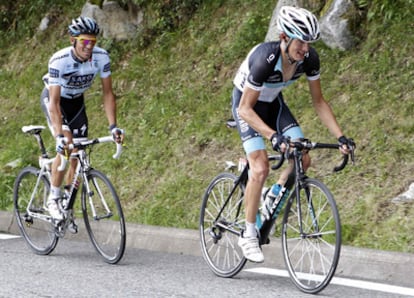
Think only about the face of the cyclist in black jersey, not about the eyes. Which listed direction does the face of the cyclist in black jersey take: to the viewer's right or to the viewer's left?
to the viewer's right

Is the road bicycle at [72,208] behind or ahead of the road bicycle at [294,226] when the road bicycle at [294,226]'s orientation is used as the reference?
behind

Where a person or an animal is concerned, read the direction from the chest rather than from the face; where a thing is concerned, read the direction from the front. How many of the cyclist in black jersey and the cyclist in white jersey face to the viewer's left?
0

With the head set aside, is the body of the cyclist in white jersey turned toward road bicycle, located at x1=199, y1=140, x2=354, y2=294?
yes

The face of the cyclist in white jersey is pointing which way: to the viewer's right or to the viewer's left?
to the viewer's right

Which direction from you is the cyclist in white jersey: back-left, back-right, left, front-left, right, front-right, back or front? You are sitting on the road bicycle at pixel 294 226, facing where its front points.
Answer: back

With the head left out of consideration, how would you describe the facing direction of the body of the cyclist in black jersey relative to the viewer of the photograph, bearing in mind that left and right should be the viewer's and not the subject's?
facing the viewer and to the right of the viewer
